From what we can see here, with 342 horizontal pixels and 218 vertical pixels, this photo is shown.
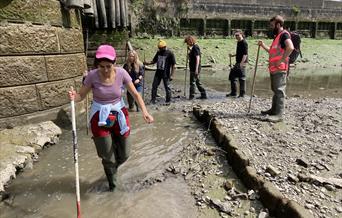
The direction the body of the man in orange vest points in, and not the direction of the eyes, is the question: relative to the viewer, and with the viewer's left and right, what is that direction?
facing to the left of the viewer

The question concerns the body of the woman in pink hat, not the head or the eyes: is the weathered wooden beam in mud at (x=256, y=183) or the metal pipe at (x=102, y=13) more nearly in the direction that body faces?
the weathered wooden beam in mud

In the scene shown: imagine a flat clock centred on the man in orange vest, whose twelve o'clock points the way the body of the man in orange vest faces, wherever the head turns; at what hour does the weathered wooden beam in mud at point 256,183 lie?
The weathered wooden beam in mud is roughly at 9 o'clock from the man in orange vest.

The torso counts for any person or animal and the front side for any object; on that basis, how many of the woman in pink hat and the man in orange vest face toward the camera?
1

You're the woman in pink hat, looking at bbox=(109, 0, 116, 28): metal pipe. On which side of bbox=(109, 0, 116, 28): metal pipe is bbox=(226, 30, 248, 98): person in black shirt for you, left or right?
right

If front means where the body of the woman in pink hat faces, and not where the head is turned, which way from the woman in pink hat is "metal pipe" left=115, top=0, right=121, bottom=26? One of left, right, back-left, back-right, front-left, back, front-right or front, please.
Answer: back

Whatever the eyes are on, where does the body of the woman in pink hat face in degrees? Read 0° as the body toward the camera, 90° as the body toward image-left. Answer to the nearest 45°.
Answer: approximately 0°

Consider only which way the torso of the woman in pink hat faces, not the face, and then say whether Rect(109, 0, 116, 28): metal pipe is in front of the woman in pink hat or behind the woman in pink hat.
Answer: behind

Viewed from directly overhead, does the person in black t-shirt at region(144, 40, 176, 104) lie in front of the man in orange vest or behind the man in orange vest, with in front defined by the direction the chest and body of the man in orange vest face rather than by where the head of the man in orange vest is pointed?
in front

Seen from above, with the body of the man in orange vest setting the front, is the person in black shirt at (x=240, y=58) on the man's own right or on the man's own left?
on the man's own right
